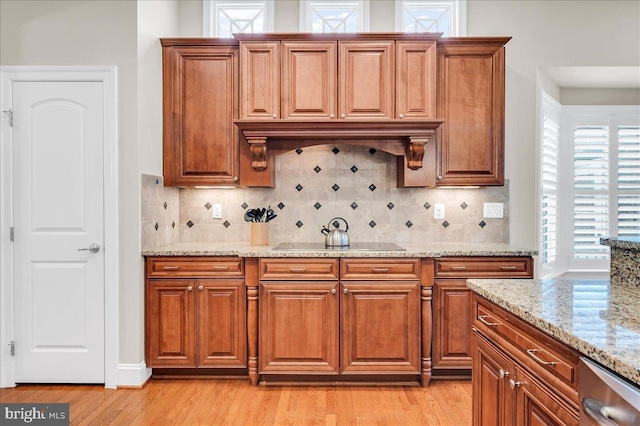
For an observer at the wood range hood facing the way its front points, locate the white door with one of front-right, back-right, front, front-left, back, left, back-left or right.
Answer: right

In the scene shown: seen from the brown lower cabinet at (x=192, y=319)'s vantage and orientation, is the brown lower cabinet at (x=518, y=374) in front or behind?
in front

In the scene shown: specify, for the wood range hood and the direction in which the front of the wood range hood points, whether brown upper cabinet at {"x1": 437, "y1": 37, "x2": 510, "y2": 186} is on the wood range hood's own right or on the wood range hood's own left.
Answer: on the wood range hood's own left

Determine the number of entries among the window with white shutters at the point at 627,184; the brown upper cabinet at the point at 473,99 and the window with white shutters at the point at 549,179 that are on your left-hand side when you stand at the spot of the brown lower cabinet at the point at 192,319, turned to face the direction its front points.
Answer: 3

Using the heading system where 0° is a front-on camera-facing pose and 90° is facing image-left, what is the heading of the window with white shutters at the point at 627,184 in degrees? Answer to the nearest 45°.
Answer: approximately 0°

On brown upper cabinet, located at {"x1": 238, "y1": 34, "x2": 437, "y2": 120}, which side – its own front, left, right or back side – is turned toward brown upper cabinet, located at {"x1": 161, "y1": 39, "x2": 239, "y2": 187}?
right

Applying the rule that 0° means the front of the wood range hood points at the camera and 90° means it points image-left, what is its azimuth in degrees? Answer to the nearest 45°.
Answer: approximately 0°
